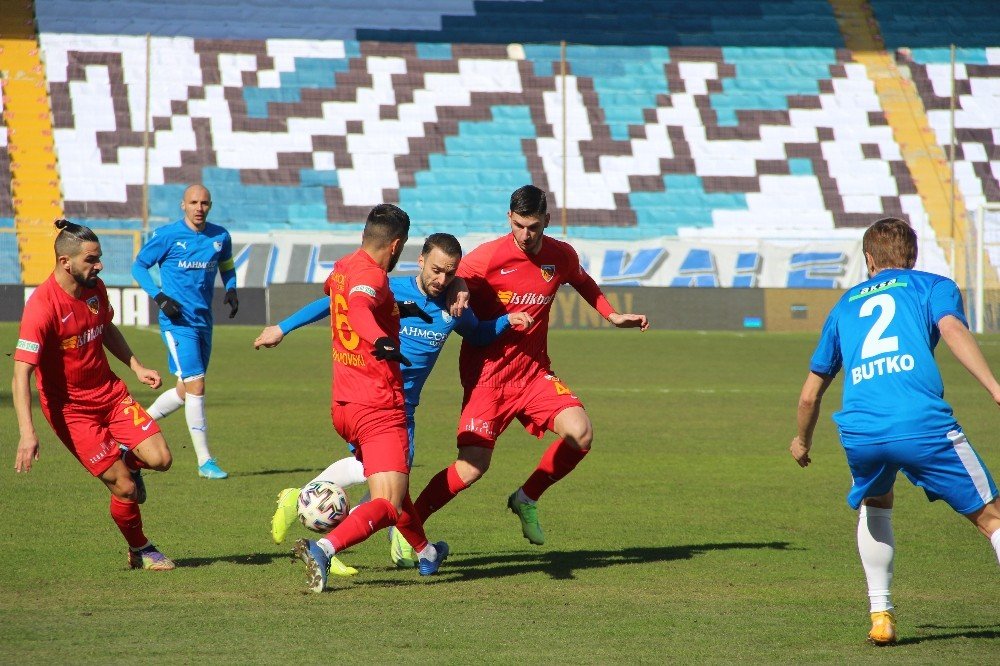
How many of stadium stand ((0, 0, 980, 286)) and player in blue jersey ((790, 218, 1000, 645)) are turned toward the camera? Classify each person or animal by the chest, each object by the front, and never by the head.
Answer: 1

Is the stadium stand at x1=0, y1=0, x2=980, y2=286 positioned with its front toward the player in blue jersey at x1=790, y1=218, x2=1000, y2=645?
yes

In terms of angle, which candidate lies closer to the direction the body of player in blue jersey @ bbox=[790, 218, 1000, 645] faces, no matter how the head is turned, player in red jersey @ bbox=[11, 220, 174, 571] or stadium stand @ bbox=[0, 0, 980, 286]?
the stadium stand

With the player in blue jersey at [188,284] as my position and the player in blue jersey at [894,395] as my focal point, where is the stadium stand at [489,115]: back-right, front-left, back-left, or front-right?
back-left

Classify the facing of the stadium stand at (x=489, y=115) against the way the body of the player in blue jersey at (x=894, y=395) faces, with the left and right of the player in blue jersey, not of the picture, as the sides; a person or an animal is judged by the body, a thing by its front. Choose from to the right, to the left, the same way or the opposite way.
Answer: the opposite way

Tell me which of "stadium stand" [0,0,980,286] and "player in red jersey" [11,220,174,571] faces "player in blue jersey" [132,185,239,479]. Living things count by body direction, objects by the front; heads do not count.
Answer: the stadium stand

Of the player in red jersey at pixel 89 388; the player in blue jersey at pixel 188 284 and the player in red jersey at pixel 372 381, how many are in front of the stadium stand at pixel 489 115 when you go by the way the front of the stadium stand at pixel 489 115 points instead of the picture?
3

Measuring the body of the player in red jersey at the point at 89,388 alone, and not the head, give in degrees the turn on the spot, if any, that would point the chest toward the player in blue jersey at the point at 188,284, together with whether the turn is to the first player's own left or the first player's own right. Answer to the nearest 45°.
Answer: approximately 135° to the first player's own left

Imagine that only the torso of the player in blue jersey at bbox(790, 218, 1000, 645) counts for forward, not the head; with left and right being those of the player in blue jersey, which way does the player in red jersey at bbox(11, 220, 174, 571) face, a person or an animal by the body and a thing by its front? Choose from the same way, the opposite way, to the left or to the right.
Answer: to the right

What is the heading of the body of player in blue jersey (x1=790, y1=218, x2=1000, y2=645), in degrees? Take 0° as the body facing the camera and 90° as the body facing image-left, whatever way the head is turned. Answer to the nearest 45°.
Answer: approximately 180°

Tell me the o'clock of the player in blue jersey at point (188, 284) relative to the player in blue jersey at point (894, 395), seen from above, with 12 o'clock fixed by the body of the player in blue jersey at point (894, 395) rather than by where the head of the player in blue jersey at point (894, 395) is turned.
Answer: the player in blue jersey at point (188, 284) is roughly at 10 o'clock from the player in blue jersey at point (894, 395).

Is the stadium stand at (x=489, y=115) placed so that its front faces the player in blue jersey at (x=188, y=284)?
yes

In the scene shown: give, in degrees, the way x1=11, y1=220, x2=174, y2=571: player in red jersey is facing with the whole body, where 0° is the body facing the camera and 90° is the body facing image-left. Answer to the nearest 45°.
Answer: approximately 315°
